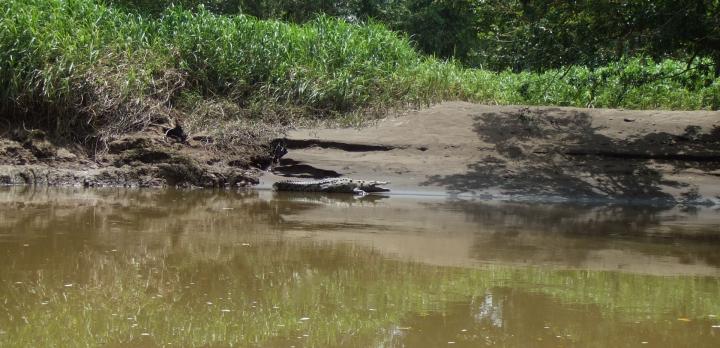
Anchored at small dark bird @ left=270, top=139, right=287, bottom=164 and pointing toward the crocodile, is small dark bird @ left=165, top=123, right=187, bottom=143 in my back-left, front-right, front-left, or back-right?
back-right

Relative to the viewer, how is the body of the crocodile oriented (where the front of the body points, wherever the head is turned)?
to the viewer's right

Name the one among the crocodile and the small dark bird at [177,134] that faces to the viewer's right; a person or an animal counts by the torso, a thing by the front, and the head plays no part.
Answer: the crocodile

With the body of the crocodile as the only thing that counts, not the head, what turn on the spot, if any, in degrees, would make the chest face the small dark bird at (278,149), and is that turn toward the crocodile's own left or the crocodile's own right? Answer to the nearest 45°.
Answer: approximately 135° to the crocodile's own left
